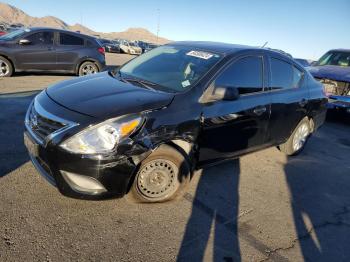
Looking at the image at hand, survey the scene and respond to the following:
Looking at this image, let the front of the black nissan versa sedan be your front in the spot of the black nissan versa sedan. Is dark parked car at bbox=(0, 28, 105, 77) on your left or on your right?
on your right

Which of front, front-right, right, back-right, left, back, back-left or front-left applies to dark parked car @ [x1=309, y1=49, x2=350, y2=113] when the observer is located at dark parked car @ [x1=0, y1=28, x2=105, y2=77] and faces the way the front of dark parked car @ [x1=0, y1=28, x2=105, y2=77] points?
back-left

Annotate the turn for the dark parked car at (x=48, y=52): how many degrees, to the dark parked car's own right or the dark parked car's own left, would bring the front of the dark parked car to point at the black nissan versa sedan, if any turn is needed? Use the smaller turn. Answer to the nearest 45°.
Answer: approximately 90° to the dark parked car's own left

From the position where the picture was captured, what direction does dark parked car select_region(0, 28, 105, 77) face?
facing to the left of the viewer

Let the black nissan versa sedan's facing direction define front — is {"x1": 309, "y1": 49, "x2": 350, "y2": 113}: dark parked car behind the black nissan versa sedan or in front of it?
behind

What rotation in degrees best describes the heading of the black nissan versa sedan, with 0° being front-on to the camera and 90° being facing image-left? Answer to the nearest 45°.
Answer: approximately 45°
